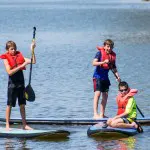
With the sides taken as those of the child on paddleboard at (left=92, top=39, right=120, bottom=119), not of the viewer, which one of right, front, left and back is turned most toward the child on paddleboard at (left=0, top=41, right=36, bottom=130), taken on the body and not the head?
right

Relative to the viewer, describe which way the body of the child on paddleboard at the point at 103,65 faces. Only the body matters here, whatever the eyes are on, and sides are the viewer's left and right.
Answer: facing the viewer and to the right of the viewer

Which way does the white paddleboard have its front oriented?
to the viewer's right

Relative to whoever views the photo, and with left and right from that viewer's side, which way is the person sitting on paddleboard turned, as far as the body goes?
facing the viewer and to the left of the viewer
